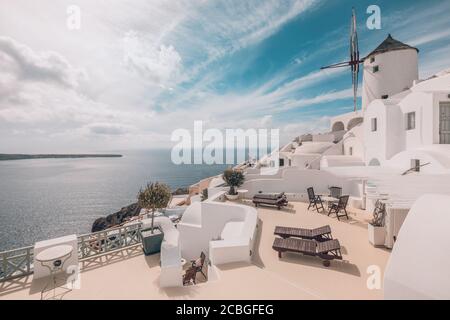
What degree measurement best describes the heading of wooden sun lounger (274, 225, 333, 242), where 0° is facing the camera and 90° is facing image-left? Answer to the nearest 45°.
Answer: approximately 90°

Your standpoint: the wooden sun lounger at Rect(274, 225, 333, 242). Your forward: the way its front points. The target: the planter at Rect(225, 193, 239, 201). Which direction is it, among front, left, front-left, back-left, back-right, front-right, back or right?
front-right

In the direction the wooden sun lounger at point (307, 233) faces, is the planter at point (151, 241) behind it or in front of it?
in front

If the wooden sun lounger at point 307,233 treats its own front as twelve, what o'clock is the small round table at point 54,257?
The small round table is roughly at 11 o'clock from the wooden sun lounger.

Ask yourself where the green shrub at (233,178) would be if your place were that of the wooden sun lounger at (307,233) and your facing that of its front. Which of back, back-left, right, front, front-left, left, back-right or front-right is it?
front-right

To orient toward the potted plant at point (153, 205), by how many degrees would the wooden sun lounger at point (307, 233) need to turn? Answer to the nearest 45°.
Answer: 0° — it already faces it

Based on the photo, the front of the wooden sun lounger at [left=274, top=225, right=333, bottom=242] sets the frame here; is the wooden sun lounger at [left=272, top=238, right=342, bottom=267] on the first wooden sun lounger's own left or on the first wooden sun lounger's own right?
on the first wooden sun lounger's own left

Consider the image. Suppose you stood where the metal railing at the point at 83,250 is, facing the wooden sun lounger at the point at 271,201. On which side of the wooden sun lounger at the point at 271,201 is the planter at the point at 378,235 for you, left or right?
right

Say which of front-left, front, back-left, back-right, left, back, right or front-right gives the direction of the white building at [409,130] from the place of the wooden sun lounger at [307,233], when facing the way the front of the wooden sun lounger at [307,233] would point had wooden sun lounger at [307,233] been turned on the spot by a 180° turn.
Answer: front-left

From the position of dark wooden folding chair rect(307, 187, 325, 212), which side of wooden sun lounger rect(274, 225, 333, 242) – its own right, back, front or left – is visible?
right

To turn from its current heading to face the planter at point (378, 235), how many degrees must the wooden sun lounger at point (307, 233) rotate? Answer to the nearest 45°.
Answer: approximately 180°

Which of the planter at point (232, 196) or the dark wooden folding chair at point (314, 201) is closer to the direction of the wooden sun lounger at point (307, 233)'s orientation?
the planter
